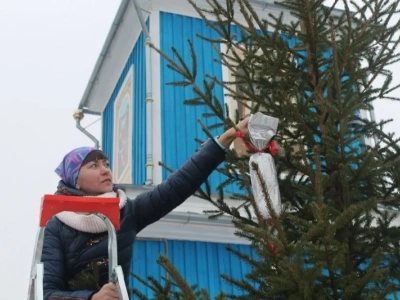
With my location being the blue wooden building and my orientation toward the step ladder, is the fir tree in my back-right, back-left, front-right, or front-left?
front-left

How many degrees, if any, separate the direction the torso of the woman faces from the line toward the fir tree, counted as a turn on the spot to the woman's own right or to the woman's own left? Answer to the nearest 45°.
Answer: approximately 45° to the woman's own left

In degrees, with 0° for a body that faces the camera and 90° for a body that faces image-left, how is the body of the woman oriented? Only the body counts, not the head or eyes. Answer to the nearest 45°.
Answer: approximately 315°

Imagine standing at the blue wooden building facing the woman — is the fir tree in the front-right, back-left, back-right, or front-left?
front-left

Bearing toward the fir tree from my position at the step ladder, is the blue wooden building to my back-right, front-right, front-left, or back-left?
front-left

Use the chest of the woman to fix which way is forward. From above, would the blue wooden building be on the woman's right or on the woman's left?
on the woman's left

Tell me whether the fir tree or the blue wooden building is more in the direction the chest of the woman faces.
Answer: the fir tree
